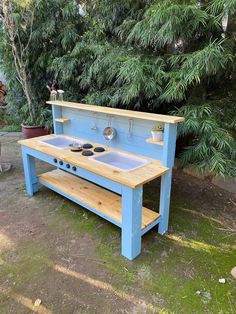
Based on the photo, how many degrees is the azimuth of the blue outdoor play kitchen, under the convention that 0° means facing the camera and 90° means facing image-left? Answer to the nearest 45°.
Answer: approximately 45°

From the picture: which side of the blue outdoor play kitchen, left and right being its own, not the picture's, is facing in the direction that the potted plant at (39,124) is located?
right
